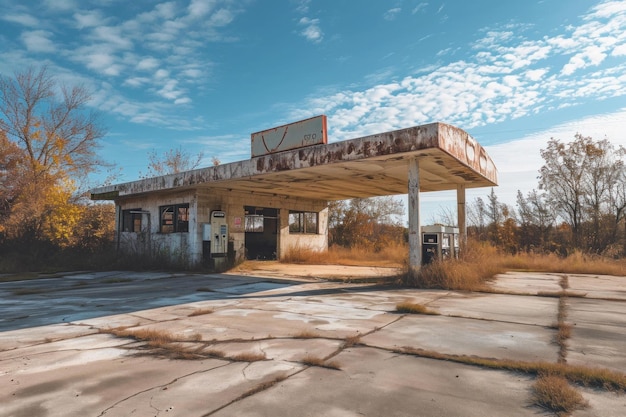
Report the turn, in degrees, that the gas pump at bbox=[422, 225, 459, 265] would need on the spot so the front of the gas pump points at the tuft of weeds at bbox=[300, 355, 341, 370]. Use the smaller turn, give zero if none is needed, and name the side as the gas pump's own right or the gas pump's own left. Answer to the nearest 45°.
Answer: approximately 45° to the gas pump's own right

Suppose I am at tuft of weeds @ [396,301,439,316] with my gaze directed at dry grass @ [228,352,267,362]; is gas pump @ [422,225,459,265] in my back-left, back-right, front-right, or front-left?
back-right

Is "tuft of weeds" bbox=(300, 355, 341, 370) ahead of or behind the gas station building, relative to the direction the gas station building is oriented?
ahead

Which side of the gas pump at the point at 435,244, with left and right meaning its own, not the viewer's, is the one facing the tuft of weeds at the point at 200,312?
front

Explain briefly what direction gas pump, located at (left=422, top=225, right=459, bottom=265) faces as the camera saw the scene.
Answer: facing the viewer and to the right of the viewer

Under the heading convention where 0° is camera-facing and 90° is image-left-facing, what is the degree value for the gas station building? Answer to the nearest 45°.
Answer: approximately 315°

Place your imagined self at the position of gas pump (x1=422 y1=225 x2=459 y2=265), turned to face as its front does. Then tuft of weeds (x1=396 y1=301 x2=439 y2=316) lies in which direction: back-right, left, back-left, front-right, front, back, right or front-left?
front-right

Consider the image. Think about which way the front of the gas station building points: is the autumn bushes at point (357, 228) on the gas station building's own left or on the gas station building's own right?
on the gas station building's own left
